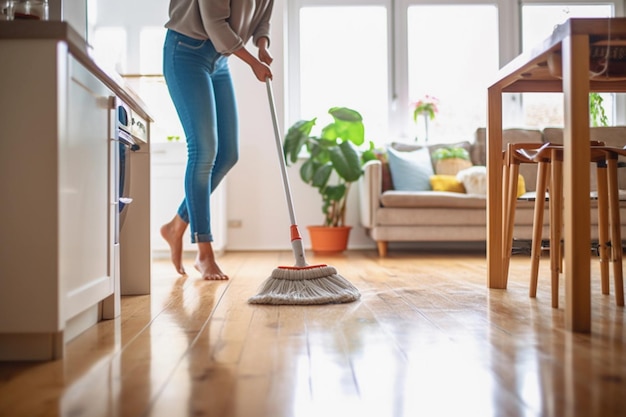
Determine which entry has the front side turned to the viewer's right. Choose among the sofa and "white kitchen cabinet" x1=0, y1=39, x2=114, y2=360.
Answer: the white kitchen cabinet

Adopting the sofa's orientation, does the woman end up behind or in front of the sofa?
in front

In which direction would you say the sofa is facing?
toward the camera

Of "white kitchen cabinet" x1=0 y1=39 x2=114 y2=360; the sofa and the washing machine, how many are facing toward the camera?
1

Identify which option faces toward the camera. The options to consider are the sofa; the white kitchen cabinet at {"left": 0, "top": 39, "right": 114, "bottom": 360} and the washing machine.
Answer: the sofa

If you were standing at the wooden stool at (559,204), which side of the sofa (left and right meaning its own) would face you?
front

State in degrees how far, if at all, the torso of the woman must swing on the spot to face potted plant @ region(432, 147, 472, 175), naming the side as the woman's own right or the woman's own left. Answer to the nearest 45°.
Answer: approximately 90° to the woman's own left

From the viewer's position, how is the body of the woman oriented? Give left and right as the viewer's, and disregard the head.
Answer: facing the viewer and to the right of the viewer

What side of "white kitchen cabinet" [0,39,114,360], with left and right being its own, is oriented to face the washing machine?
left

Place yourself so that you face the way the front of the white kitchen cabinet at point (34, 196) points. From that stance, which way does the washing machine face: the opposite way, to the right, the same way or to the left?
the same way

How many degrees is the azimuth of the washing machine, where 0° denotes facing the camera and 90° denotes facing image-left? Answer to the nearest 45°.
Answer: approximately 270°

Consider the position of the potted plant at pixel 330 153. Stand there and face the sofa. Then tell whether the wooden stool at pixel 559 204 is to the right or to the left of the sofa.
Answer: right

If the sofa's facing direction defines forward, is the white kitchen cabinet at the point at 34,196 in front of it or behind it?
in front

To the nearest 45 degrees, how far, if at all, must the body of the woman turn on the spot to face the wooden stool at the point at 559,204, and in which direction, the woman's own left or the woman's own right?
0° — they already face it
